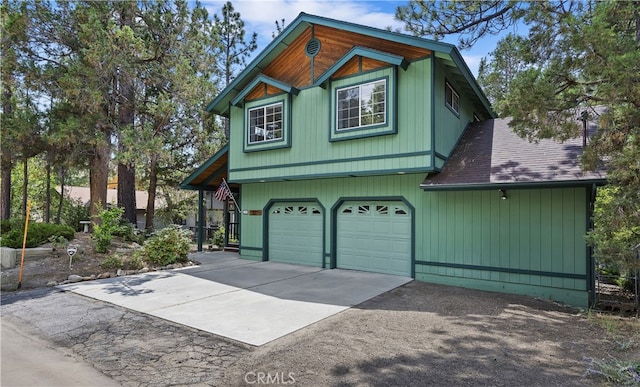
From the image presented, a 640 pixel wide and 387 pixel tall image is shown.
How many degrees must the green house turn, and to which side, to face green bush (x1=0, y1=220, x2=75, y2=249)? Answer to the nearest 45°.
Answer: approximately 45° to its right

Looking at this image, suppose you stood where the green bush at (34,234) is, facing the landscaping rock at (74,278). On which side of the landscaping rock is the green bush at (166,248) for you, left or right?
left

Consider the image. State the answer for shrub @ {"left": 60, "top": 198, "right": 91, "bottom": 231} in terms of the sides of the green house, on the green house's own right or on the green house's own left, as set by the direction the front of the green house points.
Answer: on the green house's own right

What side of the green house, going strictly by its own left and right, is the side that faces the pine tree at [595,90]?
left

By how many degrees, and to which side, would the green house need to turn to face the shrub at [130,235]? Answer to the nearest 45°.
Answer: approximately 45° to its right

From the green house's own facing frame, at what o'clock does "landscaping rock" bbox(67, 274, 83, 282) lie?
The landscaping rock is roughly at 1 o'clock from the green house.

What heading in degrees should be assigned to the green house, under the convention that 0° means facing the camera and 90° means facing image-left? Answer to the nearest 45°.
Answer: approximately 45°

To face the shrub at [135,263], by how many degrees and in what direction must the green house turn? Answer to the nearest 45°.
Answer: approximately 45° to its right

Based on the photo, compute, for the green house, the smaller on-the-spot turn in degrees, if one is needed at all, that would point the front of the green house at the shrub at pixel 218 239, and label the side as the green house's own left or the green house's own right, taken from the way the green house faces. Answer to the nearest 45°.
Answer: approximately 90° to the green house's own right
